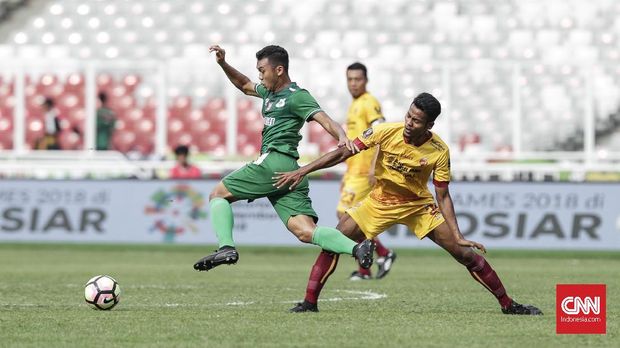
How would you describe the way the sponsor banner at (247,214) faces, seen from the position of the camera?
facing the viewer

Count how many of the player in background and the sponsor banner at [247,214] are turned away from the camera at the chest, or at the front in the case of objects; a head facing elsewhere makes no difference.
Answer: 0

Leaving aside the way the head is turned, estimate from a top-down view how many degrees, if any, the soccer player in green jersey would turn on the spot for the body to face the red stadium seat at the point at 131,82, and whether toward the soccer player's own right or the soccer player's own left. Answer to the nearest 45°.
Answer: approximately 135° to the soccer player's own right

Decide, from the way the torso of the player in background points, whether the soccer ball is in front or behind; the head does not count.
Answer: in front

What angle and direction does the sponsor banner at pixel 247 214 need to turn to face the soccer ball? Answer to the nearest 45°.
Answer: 0° — it already faces it

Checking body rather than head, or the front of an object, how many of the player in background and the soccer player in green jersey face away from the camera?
0

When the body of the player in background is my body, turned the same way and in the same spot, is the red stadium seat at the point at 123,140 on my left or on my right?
on my right

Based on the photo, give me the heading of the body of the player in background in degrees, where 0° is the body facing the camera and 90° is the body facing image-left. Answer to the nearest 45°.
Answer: approximately 45°
